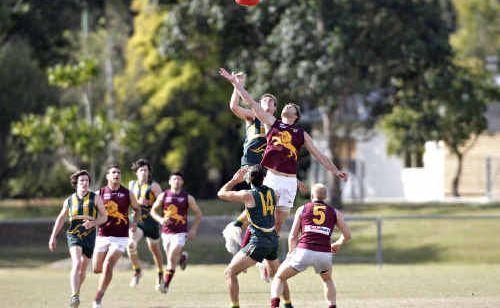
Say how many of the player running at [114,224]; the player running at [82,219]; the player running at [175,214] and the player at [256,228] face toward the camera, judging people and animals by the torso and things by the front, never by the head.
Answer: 3

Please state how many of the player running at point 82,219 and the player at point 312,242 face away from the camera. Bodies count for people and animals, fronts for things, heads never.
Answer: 1

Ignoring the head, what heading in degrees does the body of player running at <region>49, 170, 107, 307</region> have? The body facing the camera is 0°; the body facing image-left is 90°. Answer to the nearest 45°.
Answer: approximately 0°

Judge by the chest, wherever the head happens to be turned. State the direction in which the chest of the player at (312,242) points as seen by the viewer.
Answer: away from the camera
